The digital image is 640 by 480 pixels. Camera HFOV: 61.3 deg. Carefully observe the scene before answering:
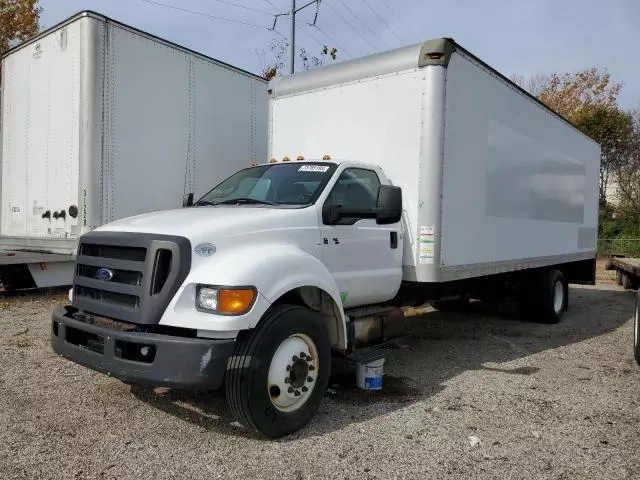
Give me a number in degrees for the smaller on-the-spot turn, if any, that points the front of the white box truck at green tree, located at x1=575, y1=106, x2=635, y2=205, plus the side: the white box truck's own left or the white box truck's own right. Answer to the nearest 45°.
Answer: approximately 180°

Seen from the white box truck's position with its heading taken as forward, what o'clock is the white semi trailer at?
The white semi trailer is roughly at 3 o'clock from the white box truck.

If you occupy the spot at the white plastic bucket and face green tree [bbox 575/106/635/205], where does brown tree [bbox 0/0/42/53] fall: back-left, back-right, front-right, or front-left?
front-left

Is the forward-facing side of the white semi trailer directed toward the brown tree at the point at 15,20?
no

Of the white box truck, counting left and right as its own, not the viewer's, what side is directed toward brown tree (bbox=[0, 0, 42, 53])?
right

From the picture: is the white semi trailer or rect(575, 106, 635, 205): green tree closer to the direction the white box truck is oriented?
the white semi trailer

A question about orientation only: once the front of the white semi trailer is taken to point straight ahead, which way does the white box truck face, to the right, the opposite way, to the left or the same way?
the same way

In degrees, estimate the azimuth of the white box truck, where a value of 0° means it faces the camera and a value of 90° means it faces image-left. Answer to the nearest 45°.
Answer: approximately 45°

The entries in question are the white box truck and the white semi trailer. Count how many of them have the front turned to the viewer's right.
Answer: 0

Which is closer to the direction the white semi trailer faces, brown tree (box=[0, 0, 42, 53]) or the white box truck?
the white box truck

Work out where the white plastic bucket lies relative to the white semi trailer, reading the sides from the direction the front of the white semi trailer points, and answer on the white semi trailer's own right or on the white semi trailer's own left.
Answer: on the white semi trailer's own left

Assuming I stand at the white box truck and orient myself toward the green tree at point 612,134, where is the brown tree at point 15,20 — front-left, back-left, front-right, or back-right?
front-left

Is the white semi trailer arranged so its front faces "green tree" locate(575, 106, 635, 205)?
no
